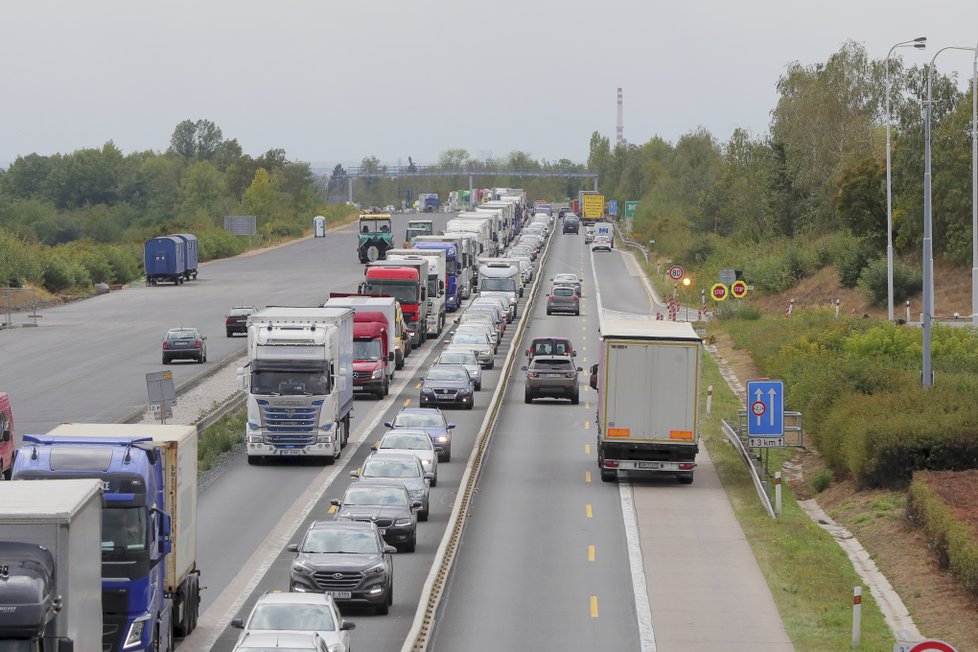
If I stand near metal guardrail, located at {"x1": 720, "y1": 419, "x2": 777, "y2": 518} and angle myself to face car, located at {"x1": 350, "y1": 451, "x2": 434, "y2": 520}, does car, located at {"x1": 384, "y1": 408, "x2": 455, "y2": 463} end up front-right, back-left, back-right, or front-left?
front-right

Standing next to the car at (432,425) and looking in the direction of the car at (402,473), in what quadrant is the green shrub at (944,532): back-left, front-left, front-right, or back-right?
front-left

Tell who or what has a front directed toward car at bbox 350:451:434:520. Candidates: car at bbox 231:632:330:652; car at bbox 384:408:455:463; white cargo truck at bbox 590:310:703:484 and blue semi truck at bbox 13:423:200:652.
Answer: car at bbox 384:408:455:463

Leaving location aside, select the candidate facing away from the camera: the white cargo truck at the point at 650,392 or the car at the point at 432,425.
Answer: the white cargo truck

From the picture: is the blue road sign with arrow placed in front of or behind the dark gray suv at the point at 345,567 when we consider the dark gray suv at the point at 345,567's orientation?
behind

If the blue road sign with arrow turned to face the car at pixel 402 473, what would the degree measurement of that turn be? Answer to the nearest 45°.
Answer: approximately 90° to its right

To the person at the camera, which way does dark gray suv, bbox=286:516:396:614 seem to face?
facing the viewer

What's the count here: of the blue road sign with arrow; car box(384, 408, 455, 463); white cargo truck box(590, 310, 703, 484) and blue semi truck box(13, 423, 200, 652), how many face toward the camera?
3

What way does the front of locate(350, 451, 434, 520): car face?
toward the camera

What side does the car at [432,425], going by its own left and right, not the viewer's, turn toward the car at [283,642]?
front

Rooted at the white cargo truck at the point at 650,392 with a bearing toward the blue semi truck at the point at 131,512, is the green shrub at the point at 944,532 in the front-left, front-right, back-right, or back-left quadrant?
front-left

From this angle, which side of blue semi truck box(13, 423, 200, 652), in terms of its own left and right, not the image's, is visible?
front

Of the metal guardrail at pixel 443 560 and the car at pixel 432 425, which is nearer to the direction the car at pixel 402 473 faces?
the metal guardrail

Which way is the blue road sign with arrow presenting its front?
toward the camera

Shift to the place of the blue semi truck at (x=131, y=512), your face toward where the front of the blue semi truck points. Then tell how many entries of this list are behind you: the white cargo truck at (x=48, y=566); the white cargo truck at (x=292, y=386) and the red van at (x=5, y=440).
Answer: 2

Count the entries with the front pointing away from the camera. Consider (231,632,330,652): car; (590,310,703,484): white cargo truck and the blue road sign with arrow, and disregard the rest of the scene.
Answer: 1

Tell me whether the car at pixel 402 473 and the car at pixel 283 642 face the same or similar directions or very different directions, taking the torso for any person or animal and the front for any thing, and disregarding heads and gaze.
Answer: same or similar directions
